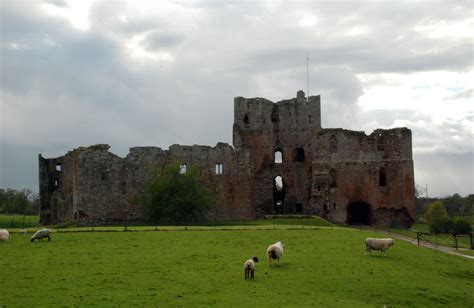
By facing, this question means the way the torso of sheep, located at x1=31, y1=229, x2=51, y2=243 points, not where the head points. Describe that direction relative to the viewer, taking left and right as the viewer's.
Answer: facing to the left of the viewer

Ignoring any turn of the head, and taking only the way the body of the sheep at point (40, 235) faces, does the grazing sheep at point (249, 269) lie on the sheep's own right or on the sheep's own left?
on the sheep's own left
